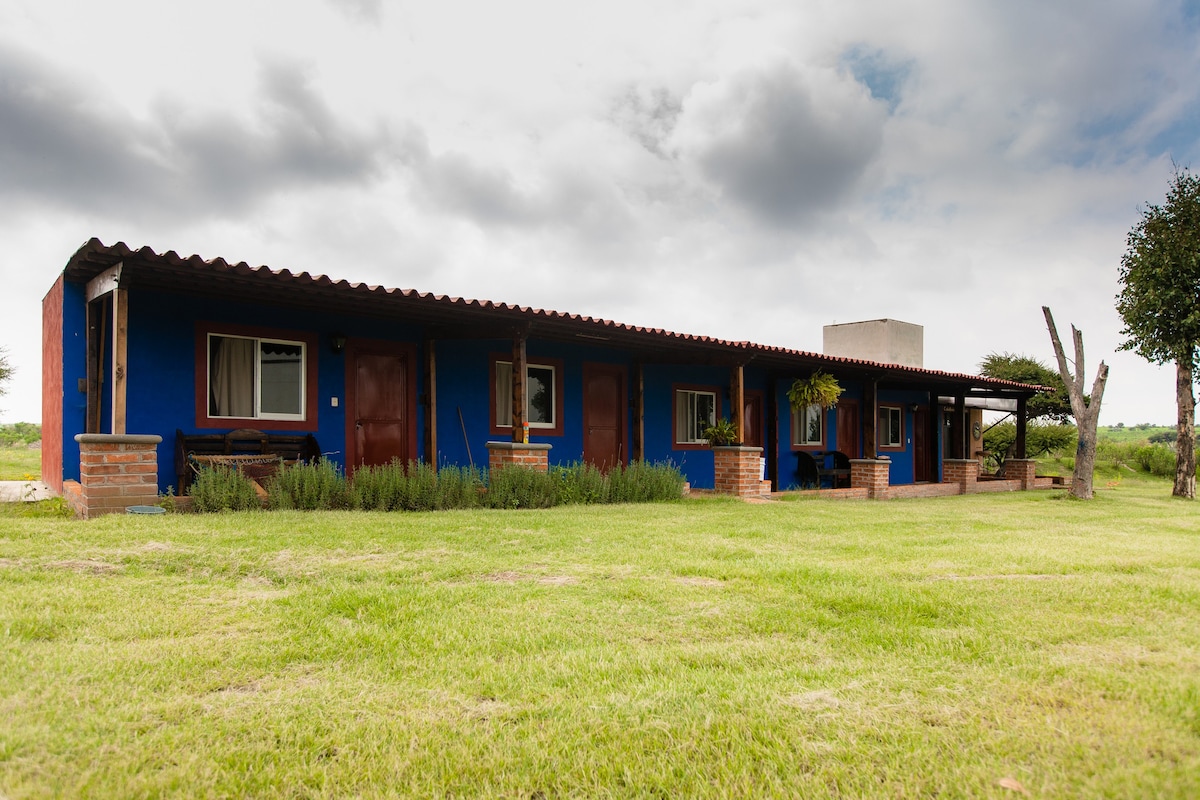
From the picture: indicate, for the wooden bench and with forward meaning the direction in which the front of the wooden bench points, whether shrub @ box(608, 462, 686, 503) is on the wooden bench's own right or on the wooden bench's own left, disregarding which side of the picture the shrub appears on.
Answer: on the wooden bench's own left

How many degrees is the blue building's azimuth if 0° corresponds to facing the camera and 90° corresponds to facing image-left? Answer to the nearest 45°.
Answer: approximately 315°

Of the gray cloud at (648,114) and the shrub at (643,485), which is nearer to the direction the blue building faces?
the shrub
